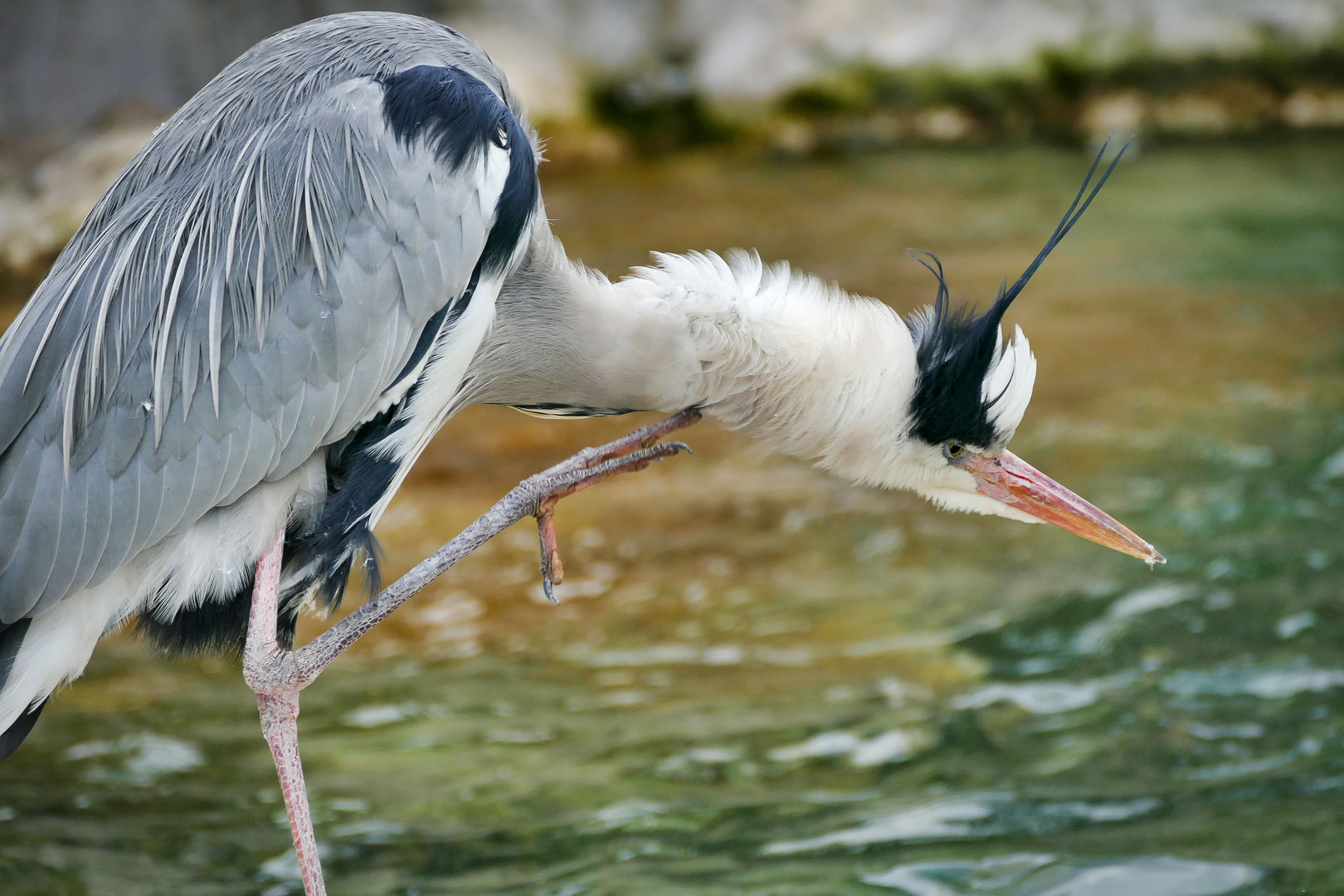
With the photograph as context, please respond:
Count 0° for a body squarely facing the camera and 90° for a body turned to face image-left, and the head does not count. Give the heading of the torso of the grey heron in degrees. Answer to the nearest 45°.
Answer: approximately 270°
